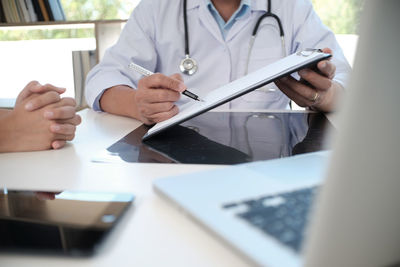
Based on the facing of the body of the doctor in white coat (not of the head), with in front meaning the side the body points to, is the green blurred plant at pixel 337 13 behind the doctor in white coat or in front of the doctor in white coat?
behind

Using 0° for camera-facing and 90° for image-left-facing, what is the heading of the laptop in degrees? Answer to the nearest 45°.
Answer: approximately 135°

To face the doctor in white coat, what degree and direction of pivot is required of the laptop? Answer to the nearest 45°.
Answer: approximately 45° to its right

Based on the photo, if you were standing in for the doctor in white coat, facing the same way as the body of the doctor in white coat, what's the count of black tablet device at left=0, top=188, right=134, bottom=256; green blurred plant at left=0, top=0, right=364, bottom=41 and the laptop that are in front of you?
2

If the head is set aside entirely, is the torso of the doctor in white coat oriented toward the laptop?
yes

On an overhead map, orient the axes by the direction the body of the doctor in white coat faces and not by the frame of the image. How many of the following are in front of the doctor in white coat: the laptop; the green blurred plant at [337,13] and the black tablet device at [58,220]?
2

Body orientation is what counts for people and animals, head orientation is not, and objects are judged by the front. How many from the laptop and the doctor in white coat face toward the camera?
1

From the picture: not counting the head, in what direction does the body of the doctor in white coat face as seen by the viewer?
toward the camera
